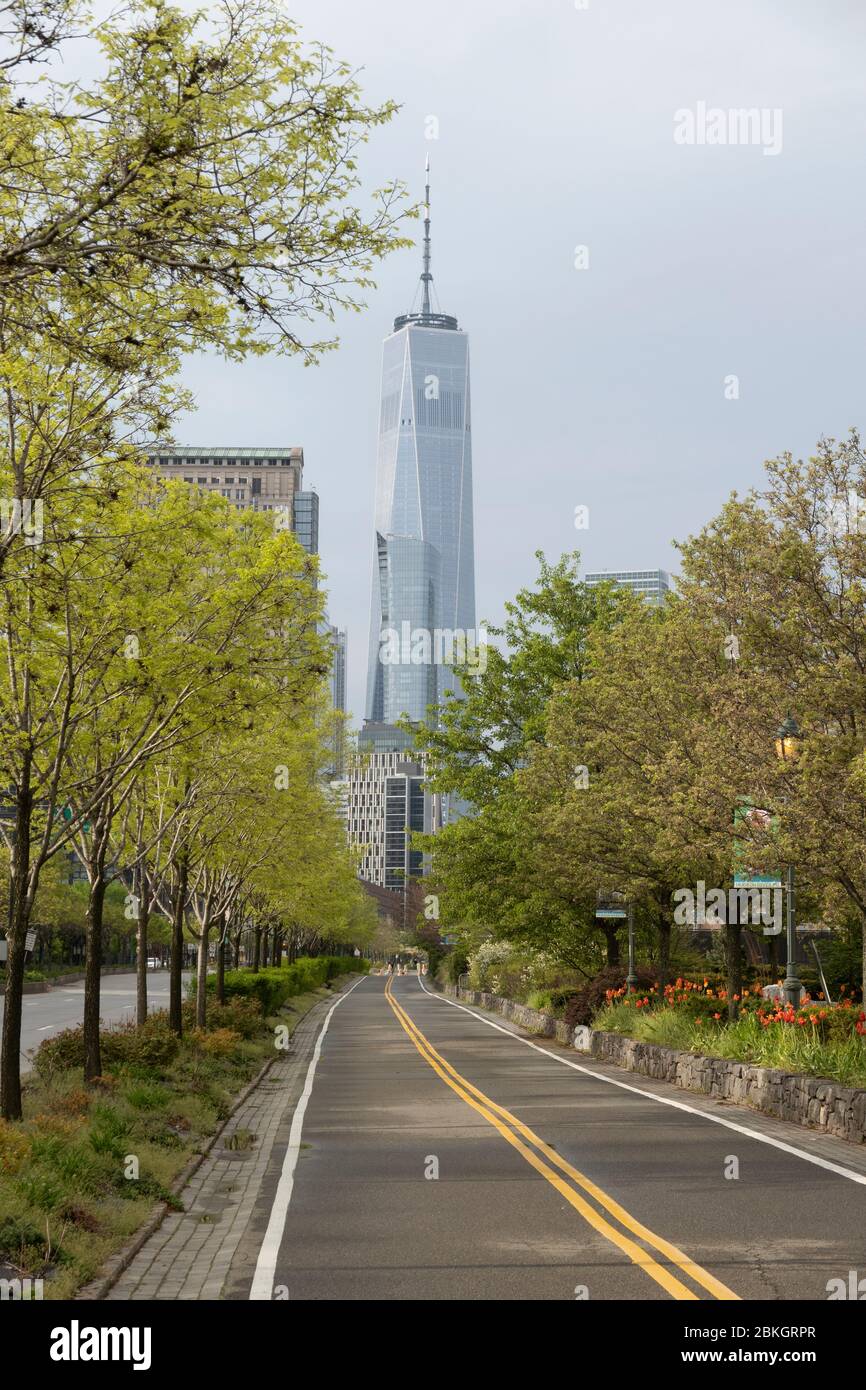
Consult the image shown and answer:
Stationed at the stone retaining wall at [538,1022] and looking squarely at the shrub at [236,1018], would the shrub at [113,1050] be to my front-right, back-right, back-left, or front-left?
front-left

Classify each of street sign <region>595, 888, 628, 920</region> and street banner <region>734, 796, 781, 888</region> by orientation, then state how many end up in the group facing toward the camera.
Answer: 2

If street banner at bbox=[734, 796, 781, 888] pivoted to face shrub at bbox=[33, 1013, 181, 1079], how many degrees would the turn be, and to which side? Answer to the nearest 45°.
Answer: approximately 90° to its right

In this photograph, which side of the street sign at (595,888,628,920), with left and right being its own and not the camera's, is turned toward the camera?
front

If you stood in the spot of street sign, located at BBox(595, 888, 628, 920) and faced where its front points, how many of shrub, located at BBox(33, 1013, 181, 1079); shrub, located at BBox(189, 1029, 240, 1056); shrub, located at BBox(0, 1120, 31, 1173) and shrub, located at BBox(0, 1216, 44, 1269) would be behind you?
0

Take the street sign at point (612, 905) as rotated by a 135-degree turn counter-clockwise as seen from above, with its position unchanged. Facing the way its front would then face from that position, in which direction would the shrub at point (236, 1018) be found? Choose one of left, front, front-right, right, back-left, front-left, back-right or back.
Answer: back-left

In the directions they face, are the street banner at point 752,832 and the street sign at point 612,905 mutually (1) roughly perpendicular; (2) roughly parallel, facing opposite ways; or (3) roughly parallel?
roughly parallel

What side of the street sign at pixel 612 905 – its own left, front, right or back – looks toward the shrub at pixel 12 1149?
front

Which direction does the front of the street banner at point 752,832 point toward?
toward the camera
